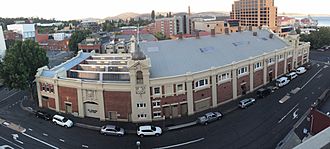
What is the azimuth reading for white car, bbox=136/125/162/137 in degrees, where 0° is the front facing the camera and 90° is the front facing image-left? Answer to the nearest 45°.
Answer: approximately 270°

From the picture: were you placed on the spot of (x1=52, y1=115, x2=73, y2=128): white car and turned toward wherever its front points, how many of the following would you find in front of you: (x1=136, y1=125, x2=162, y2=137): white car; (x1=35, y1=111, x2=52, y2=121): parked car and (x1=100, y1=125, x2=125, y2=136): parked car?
2

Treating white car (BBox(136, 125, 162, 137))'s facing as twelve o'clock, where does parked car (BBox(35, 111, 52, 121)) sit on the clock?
The parked car is roughly at 7 o'clock from the white car.

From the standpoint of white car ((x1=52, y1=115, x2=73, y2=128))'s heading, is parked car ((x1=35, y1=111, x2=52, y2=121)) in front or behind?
behind

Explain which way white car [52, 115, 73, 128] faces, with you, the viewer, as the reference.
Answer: facing the viewer and to the right of the viewer

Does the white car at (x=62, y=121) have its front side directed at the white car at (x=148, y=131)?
yes

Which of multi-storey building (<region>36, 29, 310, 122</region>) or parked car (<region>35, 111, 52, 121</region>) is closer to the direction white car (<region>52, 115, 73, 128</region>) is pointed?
the multi-storey building

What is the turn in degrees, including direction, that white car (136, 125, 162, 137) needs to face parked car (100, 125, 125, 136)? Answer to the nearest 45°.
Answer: approximately 180°

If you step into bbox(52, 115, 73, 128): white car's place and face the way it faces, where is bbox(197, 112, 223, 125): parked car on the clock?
The parked car is roughly at 11 o'clock from the white car.

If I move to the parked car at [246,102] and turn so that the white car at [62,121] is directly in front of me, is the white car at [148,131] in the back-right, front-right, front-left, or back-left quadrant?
front-left

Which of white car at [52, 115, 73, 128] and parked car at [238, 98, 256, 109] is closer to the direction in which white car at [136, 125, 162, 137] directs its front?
the parked car

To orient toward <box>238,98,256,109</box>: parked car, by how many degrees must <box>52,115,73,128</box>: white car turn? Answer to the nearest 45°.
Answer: approximately 45° to its left

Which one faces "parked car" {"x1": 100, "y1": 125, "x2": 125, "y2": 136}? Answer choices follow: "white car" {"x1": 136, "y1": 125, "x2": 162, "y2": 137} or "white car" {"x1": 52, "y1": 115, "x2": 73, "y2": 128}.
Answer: "white car" {"x1": 52, "y1": 115, "x2": 73, "y2": 128}

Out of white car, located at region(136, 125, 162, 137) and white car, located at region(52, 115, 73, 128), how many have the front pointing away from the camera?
0
